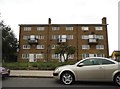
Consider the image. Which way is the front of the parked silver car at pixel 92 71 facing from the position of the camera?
facing to the left of the viewer
